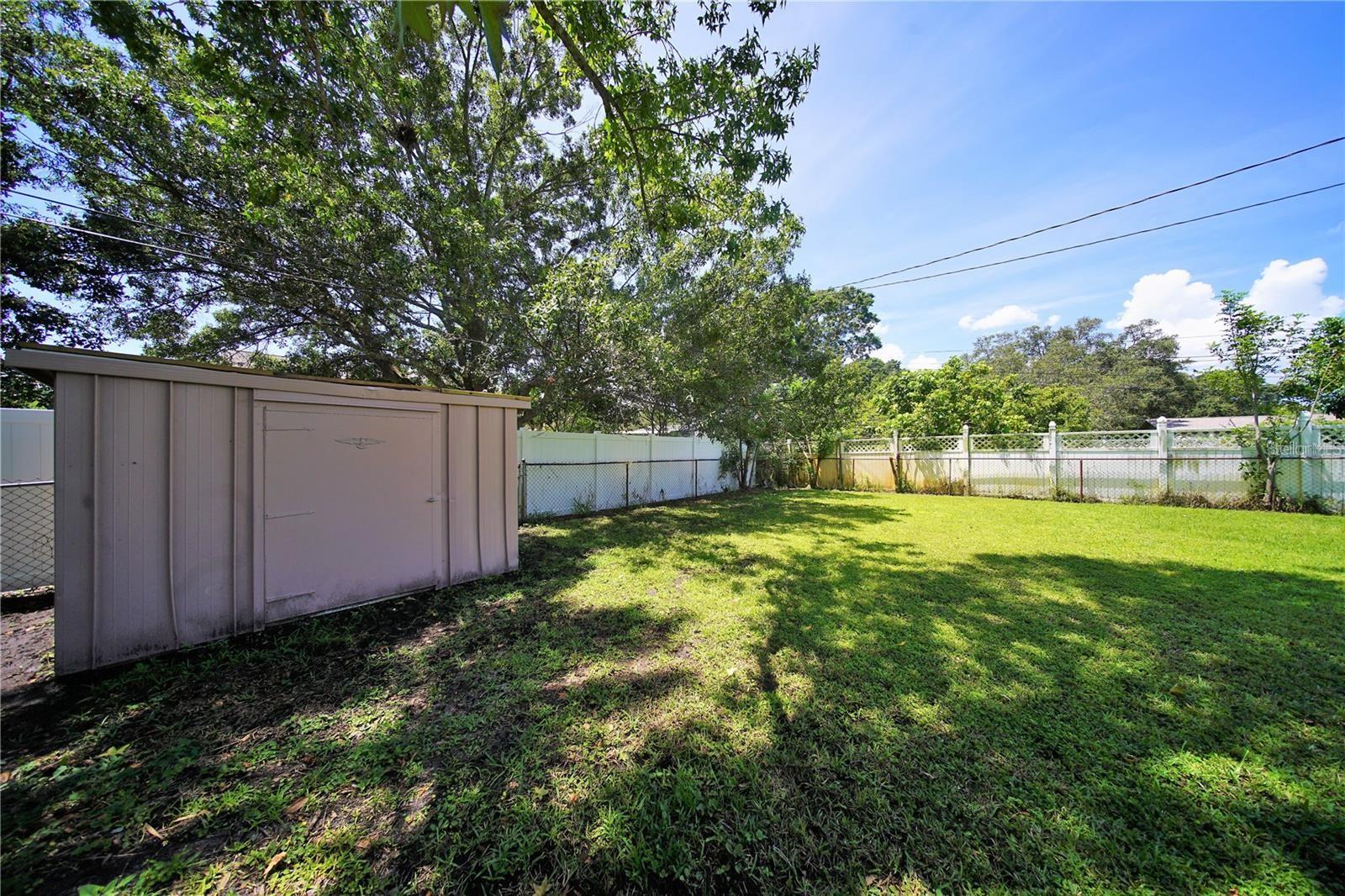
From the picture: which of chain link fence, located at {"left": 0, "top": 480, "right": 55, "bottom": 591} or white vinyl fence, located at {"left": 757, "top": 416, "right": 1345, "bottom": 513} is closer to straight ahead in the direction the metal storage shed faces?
the white vinyl fence

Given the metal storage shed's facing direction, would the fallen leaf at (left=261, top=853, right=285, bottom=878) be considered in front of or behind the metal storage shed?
in front

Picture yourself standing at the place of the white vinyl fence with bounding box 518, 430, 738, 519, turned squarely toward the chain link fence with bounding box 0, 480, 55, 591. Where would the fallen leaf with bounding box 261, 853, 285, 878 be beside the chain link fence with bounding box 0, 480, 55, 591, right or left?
left

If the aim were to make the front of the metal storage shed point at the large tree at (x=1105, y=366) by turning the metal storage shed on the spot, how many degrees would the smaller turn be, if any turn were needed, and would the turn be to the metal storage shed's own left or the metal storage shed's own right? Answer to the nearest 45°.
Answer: approximately 45° to the metal storage shed's own left

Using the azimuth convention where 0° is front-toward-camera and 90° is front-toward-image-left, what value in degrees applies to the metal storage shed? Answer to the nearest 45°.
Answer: approximately 315°

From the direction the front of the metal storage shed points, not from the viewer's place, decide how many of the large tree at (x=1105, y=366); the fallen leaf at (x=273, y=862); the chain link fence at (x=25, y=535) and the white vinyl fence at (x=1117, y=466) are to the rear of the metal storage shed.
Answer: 1

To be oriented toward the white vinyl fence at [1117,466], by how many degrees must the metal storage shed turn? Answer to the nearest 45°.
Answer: approximately 45° to its left
